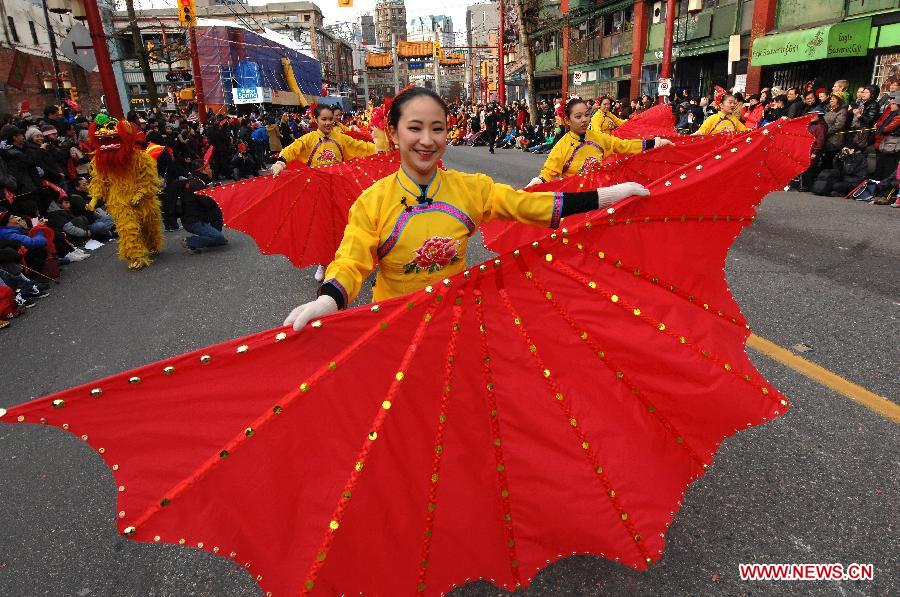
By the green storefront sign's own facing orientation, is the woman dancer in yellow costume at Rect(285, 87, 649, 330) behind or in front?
in front

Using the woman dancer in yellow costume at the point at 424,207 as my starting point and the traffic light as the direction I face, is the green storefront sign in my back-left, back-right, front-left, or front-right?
front-right

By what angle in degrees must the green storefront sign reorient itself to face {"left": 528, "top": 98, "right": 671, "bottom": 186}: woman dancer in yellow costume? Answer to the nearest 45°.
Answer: approximately 45° to its left

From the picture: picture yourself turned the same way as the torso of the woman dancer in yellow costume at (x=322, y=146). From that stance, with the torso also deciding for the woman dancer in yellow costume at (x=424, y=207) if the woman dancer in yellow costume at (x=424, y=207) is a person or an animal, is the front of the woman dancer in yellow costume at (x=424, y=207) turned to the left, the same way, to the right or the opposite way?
the same way

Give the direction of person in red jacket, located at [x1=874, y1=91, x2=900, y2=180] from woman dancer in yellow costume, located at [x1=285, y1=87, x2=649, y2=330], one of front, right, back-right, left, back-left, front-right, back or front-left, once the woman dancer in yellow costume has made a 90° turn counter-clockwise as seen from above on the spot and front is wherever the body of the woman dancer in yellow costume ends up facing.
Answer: front-left

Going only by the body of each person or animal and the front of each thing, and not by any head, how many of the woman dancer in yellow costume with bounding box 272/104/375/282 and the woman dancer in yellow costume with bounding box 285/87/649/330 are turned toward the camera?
2

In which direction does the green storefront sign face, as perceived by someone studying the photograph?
facing the viewer and to the left of the viewer

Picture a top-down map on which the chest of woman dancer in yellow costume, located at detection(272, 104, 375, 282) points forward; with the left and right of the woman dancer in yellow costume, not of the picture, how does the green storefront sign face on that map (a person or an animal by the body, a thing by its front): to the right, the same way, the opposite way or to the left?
to the right

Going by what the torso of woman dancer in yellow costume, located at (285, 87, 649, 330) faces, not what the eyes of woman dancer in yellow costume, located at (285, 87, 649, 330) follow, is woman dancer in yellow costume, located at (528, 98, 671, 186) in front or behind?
behind

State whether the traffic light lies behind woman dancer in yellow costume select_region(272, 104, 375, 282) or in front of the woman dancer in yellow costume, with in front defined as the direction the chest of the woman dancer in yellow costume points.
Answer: behind

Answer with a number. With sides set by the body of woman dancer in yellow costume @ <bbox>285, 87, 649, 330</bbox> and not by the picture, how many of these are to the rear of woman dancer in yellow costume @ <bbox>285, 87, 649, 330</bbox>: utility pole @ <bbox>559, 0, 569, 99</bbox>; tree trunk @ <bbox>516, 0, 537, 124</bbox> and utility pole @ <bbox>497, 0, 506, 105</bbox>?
3

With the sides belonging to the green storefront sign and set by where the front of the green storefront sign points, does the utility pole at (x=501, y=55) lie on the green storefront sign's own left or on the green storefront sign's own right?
on the green storefront sign's own right

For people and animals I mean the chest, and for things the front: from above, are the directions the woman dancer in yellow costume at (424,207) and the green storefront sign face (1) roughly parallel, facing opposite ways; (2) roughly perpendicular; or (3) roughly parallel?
roughly perpendicular

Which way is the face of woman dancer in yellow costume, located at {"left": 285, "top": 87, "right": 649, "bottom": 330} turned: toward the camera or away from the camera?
toward the camera

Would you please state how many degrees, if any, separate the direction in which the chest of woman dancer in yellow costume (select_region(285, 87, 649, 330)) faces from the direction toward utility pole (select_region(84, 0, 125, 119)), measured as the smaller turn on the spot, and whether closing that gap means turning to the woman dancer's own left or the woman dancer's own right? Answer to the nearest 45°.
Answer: approximately 135° to the woman dancer's own right

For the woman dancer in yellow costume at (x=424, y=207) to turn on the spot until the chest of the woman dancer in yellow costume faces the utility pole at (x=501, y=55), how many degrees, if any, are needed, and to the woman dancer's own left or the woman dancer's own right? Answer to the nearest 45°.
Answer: approximately 180°

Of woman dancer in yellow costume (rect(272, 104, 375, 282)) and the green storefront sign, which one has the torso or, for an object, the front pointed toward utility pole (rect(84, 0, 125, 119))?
the green storefront sign

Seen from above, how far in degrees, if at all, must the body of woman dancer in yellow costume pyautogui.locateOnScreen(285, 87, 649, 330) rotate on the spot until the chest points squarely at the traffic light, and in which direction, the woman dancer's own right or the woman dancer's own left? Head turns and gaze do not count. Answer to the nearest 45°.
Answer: approximately 135° to the woman dancer's own right

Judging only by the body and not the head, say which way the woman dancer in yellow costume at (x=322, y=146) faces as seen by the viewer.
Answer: toward the camera

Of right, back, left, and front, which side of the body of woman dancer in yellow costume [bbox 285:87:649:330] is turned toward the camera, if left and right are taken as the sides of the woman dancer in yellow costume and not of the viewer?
front
